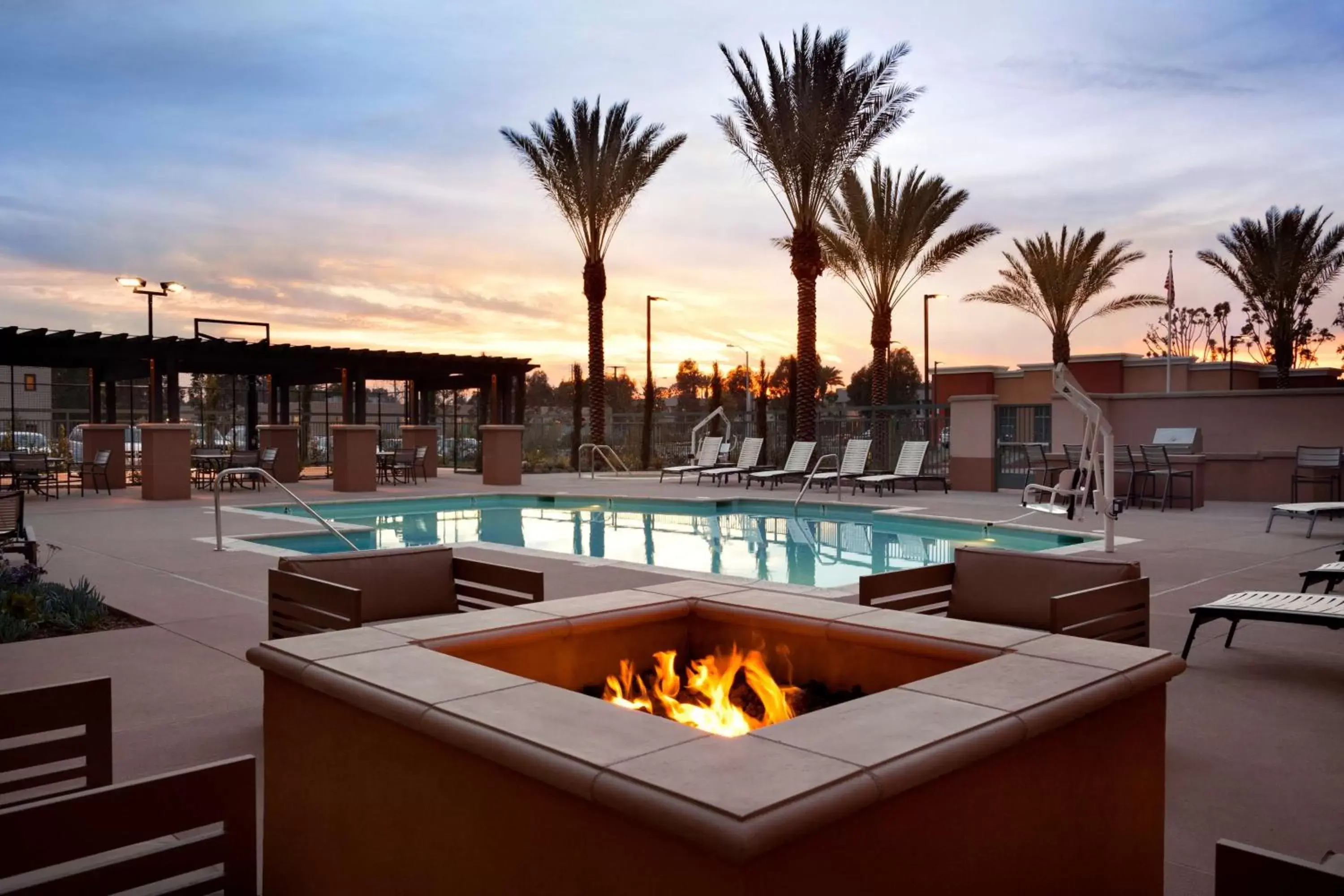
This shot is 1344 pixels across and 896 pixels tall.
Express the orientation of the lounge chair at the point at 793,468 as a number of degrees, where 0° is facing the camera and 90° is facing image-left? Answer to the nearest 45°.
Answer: approximately 45°

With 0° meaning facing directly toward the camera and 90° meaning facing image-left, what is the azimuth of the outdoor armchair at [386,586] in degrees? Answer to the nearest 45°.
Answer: approximately 315°

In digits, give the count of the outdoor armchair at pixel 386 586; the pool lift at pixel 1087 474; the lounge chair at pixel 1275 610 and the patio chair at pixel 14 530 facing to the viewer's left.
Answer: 2

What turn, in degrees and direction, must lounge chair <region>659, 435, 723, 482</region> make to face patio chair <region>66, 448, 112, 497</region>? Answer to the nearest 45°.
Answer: approximately 45° to its right

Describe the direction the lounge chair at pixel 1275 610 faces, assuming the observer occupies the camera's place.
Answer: facing to the left of the viewer

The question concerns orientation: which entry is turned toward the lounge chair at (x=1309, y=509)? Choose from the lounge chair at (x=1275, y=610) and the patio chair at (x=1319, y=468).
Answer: the patio chair

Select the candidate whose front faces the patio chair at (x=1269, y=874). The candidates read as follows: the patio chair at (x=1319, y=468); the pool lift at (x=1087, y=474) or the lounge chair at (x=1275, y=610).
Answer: the patio chair at (x=1319, y=468)

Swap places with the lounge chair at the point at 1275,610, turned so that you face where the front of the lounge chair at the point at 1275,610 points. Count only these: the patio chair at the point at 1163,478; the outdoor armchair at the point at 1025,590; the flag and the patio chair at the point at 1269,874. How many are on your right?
2

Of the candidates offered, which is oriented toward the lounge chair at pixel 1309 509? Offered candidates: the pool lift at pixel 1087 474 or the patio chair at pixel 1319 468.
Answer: the patio chair

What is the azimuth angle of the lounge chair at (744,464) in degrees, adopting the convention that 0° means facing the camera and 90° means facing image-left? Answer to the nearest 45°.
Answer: approximately 45°

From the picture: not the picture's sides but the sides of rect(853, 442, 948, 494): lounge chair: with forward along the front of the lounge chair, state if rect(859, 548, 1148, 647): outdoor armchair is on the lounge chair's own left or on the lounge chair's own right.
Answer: on the lounge chair's own left

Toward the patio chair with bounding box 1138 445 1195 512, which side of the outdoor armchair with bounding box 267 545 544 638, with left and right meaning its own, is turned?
left

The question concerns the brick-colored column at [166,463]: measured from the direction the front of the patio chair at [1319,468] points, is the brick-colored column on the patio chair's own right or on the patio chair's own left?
on the patio chair's own right
